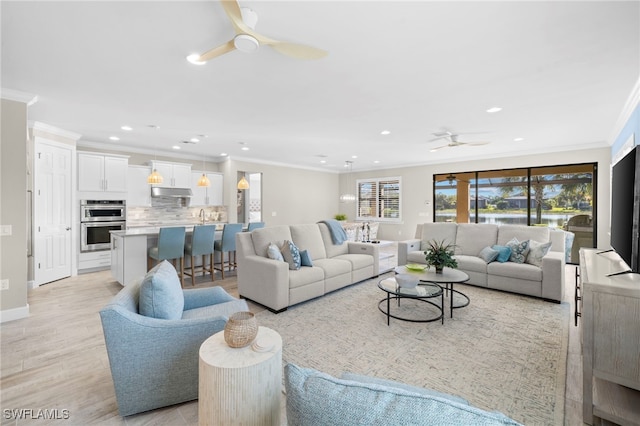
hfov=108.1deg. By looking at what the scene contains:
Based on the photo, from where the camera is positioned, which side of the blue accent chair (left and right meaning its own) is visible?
right

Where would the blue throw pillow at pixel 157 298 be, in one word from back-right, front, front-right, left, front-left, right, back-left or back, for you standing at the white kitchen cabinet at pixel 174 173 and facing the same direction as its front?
front

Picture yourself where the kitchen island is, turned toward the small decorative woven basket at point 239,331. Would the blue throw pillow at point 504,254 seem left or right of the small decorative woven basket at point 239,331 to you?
left

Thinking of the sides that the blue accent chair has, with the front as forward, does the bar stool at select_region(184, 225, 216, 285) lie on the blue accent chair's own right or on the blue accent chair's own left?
on the blue accent chair's own left

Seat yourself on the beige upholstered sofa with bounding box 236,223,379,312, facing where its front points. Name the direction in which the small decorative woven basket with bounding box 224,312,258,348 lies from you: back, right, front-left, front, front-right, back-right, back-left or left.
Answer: front-right

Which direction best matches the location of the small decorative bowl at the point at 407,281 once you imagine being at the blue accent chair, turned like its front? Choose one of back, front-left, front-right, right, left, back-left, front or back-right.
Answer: front

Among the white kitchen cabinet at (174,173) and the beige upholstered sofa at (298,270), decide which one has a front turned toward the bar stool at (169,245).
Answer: the white kitchen cabinet

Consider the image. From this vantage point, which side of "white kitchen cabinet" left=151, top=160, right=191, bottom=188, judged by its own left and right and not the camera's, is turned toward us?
front

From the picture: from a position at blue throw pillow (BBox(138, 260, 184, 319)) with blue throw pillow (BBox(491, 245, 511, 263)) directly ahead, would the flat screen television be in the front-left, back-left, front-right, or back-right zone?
front-right

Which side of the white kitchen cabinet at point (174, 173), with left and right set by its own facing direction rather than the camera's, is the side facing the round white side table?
front

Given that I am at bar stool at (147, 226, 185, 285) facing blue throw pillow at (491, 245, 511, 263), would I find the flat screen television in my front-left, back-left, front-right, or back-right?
front-right

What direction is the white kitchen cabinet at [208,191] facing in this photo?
toward the camera

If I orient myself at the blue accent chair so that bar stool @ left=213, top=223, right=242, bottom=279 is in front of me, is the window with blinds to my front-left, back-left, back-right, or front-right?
front-right

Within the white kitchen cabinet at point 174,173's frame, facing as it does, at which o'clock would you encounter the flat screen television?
The flat screen television is roughly at 11 o'clock from the white kitchen cabinet.

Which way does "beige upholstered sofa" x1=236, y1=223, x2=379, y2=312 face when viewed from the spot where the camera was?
facing the viewer and to the right of the viewer
